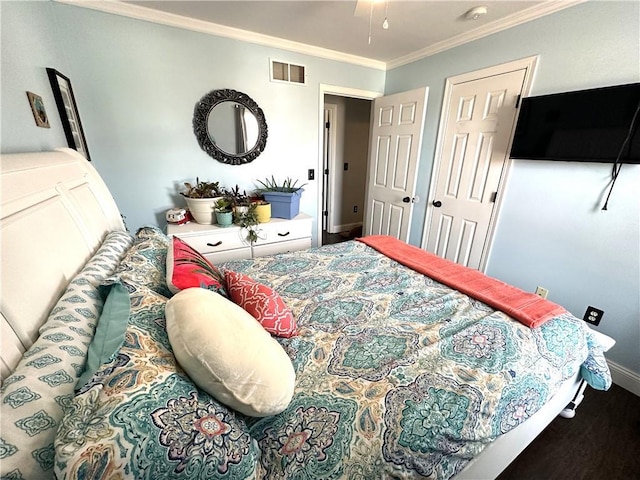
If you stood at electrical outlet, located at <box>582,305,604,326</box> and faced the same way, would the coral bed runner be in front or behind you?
in front

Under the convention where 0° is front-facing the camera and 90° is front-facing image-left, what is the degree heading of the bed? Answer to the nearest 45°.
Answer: approximately 225°

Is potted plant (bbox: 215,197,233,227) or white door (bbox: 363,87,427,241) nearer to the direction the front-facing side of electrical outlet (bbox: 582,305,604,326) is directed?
the potted plant

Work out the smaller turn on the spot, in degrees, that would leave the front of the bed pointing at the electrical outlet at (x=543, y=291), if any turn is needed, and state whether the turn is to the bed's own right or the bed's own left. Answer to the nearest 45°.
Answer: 0° — it already faces it

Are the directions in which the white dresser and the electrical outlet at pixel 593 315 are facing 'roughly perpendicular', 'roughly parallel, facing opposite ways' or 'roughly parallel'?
roughly perpendicular

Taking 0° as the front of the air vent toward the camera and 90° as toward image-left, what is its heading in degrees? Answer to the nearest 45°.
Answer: approximately 315°

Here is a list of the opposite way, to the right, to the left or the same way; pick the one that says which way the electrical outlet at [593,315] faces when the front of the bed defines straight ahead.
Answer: the opposite way

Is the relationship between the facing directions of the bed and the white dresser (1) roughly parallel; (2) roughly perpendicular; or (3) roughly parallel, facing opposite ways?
roughly perpendicular

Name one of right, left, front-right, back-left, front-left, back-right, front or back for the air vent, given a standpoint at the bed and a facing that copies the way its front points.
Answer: front-left

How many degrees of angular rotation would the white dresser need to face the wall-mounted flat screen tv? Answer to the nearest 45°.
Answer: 0° — it already faces it

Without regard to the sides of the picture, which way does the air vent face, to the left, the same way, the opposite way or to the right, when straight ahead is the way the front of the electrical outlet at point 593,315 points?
to the left
